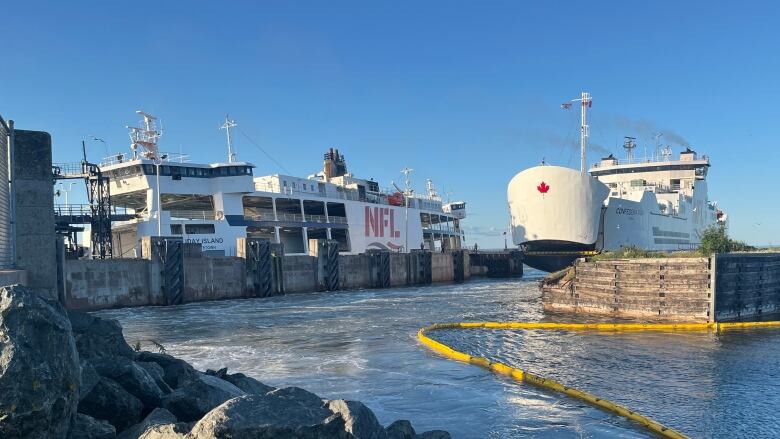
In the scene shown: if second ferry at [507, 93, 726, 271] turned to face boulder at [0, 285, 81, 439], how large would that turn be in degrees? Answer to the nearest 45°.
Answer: approximately 45° to its left

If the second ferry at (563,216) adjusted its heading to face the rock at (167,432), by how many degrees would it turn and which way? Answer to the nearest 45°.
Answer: approximately 45° to its left

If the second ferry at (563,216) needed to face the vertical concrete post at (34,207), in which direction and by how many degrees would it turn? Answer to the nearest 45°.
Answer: approximately 45° to its left

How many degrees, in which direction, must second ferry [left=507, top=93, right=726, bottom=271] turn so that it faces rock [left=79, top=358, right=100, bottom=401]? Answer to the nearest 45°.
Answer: approximately 45° to its left

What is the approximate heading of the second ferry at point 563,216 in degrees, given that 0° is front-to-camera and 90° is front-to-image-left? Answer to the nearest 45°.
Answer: approximately 45°
